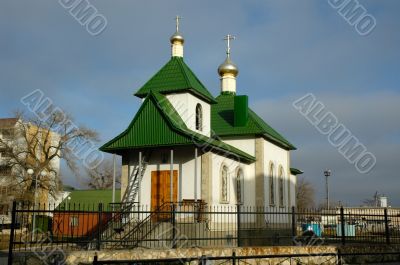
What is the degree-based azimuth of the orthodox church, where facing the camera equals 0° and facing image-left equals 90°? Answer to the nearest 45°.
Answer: approximately 45°
